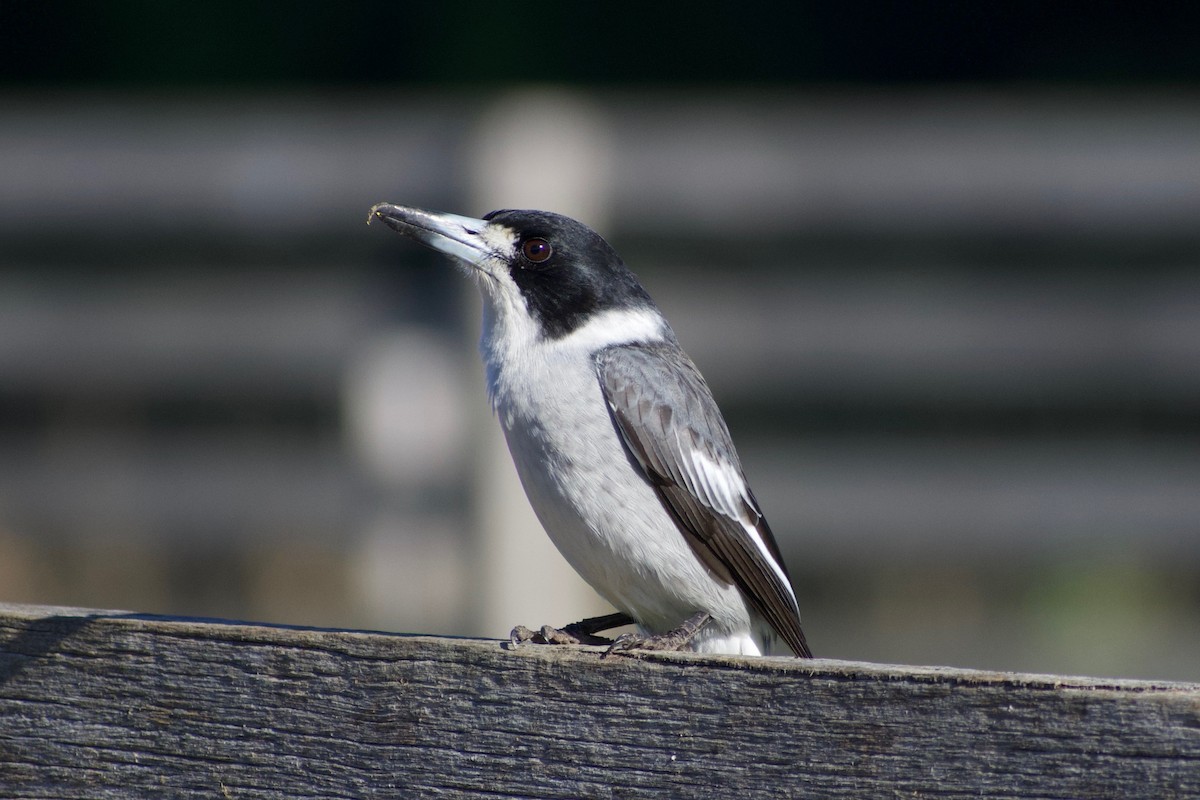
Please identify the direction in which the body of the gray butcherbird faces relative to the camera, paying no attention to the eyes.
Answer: to the viewer's left
